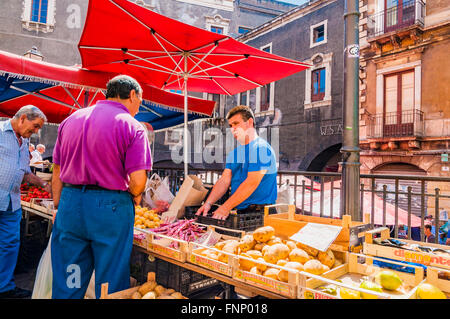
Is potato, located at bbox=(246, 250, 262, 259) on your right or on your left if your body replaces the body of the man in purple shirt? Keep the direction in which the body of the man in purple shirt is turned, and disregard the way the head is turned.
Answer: on your right

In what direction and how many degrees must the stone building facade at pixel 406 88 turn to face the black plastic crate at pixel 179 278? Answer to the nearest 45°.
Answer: approximately 45° to its left

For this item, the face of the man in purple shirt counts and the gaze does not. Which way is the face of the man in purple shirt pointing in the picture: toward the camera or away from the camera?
away from the camera

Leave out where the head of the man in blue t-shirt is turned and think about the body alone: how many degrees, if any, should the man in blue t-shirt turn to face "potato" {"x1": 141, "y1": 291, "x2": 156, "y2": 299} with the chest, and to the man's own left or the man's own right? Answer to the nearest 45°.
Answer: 0° — they already face it

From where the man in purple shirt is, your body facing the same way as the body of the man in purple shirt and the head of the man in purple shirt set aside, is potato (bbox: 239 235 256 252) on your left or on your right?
on your right

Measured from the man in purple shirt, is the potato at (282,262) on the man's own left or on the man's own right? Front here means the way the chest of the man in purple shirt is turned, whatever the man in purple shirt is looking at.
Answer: on the man's own right

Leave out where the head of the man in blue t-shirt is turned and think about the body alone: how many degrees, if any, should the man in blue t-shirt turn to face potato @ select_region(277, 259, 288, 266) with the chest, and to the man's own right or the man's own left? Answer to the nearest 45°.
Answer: approximately 45° to the man's own left

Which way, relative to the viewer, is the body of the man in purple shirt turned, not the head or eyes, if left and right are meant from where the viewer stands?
facing away from the viewer and to the right of the viewer

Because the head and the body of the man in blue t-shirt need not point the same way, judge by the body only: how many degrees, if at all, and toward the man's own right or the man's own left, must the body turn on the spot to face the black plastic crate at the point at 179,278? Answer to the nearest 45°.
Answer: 0° — they already face it

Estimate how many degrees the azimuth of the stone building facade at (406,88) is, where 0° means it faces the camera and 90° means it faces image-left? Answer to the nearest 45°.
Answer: approximately 45°
